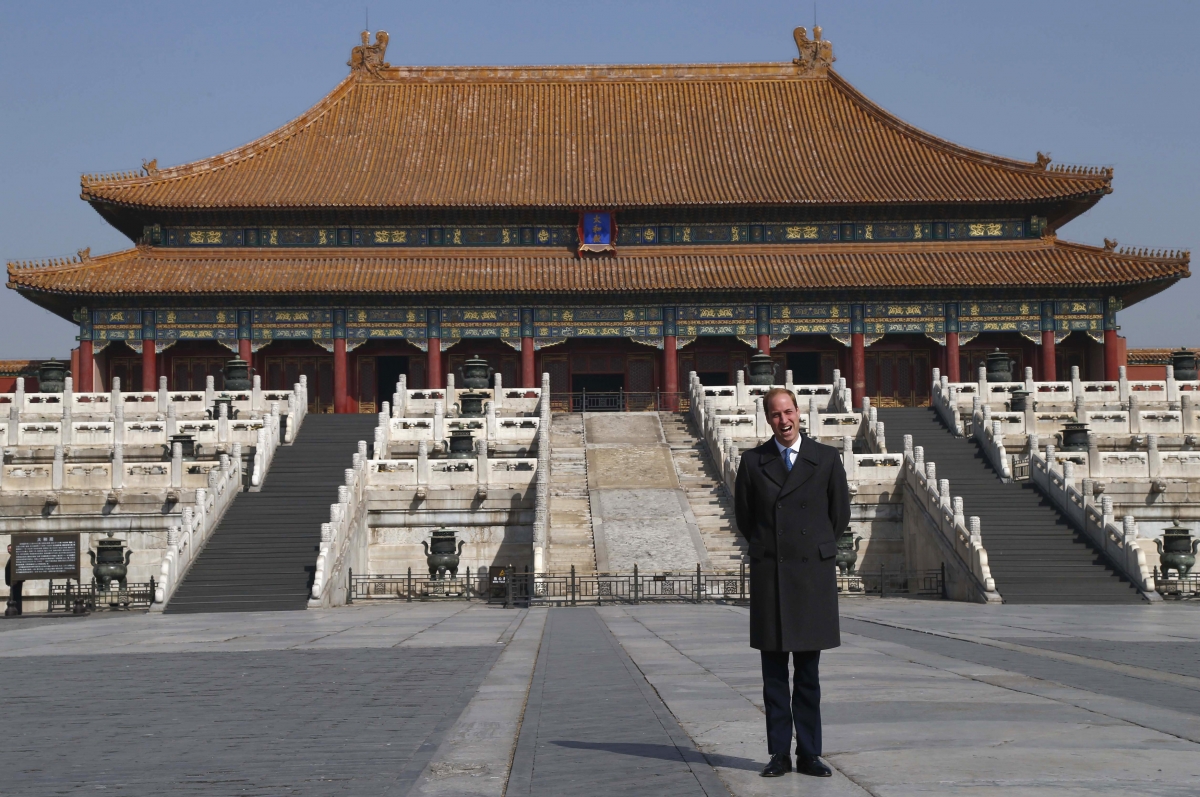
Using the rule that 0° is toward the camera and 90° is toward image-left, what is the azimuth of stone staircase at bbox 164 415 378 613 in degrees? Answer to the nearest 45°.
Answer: approximately 0°

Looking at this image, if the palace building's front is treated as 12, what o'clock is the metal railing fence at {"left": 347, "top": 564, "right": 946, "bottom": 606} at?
The metal railing fence is roughly at 12 o'clock from the palace building.

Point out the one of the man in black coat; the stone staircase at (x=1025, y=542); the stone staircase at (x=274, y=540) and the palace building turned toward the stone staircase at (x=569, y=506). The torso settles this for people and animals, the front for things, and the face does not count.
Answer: the palace building

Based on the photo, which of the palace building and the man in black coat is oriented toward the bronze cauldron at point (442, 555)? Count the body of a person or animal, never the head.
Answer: the palace building

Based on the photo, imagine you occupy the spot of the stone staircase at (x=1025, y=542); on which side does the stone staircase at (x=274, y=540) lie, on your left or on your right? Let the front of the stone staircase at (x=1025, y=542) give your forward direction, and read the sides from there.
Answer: on your right

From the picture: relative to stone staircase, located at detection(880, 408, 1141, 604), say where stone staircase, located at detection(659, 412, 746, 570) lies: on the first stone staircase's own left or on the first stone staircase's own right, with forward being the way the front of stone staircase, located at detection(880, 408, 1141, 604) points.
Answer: on the first stone staircase's own right

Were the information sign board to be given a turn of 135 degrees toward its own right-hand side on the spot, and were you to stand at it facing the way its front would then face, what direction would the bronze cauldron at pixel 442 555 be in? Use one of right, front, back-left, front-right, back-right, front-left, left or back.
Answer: back-right

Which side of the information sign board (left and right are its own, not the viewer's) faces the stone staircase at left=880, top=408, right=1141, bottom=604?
left

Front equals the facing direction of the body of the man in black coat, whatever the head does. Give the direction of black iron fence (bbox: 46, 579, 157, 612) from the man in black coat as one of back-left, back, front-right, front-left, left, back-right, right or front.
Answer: back-right

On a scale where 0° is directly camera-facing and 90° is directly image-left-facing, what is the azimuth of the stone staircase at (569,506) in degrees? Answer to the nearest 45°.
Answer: approximately 0°

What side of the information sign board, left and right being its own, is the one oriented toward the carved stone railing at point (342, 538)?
left

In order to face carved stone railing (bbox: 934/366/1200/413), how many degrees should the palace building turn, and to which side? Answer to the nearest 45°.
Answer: approximately 45° to its left

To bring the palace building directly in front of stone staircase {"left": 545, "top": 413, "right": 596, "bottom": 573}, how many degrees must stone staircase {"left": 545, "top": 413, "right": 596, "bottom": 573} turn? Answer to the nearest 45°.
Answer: approximately 180°

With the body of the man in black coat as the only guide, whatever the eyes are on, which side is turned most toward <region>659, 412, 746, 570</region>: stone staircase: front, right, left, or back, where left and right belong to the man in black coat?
back
